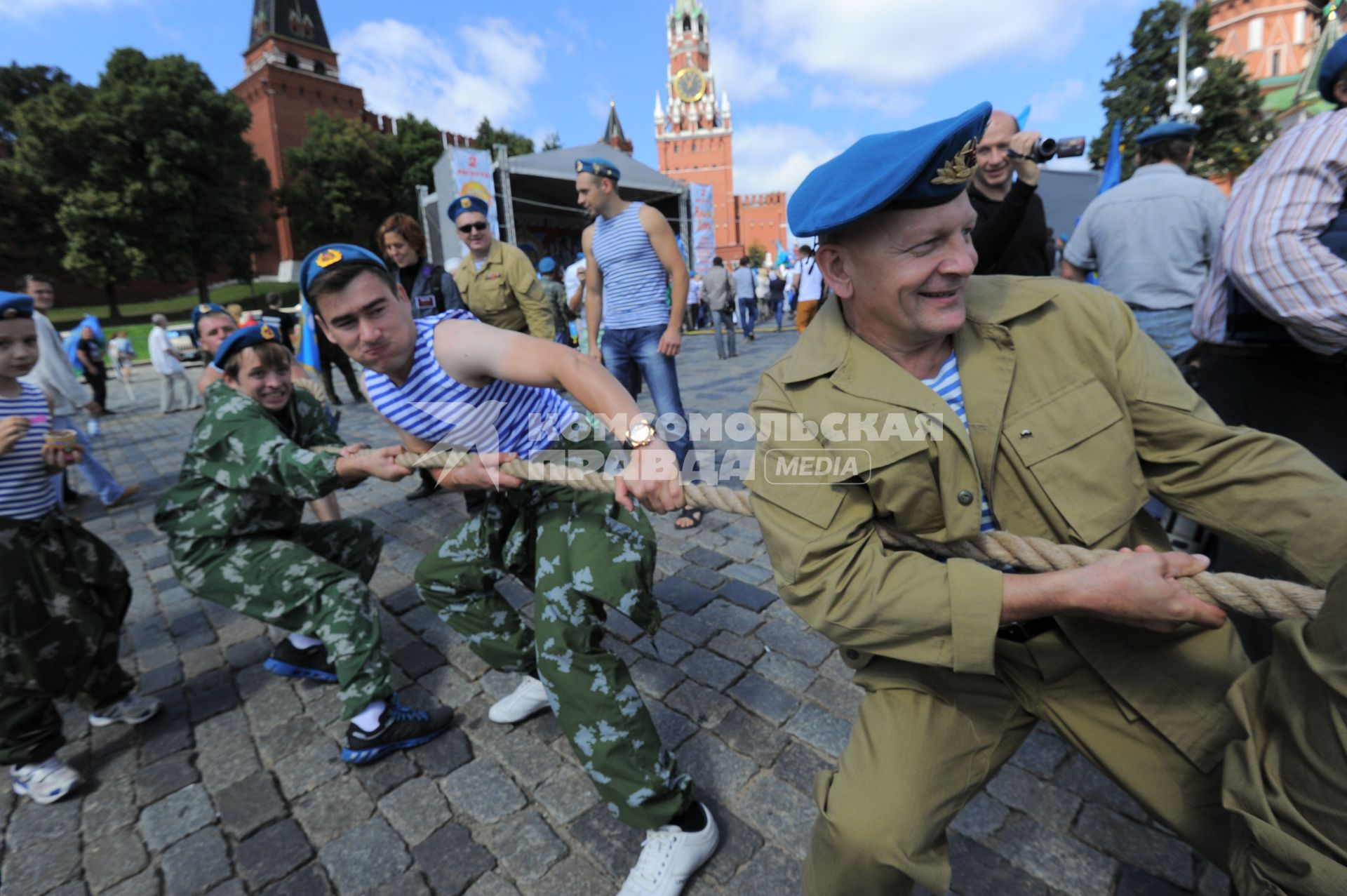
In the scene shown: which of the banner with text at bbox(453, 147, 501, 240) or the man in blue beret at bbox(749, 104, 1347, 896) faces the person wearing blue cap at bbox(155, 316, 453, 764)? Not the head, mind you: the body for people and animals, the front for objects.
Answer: the banner with text

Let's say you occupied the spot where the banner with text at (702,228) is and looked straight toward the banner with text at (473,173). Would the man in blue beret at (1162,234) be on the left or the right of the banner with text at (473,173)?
left

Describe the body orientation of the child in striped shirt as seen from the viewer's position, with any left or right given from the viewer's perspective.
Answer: facing the viewer and to the right of the viewer

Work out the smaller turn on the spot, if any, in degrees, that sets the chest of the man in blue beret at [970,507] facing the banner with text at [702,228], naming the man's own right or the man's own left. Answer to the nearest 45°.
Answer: approximately 180°

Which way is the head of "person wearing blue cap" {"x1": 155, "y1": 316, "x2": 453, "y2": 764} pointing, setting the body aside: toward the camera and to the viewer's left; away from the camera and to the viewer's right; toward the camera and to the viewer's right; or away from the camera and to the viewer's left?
toward the camera and to the viewer's right

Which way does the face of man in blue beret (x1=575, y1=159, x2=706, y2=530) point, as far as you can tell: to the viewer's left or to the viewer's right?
to the viewer's left

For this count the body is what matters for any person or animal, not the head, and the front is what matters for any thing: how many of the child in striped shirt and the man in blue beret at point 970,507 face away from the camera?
0

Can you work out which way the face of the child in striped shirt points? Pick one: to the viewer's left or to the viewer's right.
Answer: to the viewer's right
